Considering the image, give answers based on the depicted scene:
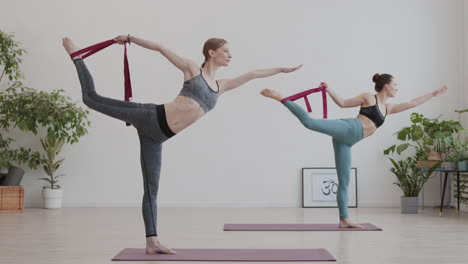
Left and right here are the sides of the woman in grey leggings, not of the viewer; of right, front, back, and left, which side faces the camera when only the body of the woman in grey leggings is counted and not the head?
right

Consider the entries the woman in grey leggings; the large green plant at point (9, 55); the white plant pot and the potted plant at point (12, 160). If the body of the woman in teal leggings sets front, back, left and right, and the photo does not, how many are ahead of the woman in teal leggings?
0

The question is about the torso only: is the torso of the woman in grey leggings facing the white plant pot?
no

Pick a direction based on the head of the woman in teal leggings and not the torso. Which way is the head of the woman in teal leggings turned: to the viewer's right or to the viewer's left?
to the viewer's right

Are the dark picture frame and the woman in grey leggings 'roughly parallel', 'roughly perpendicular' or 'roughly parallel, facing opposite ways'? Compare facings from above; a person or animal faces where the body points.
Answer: roughly perpendicular

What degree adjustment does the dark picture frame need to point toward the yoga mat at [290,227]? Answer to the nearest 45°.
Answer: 0° — it already faces it

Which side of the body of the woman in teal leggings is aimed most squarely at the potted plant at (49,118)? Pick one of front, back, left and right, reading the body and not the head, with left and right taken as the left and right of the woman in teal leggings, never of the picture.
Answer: back

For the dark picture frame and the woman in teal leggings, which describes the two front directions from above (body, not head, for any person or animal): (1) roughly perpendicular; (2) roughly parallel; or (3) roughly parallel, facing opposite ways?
roughly perpendicular

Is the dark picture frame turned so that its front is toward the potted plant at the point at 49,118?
no

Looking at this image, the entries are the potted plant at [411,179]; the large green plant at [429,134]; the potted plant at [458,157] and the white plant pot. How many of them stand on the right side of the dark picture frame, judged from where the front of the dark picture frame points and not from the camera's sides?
1

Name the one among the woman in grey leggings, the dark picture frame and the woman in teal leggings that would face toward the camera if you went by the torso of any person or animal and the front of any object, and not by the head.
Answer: the dark picture frame

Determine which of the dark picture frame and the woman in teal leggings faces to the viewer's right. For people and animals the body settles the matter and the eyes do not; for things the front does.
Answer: the woman in teal leggings

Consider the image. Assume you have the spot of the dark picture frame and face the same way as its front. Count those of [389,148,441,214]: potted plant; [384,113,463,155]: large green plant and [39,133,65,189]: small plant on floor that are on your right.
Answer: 1

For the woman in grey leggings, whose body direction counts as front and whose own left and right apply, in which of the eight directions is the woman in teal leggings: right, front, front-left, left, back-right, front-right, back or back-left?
front-left

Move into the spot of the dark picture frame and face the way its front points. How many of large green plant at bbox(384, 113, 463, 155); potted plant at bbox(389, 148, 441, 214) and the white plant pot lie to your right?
1

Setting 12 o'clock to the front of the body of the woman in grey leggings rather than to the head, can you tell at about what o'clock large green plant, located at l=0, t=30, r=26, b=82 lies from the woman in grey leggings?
The large green plant is roughly at 8 o'clock from the woman in grey leggings.

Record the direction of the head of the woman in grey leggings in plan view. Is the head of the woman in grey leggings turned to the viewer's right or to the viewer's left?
to the viewer's right

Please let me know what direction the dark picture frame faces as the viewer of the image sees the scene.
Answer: facing the viewer

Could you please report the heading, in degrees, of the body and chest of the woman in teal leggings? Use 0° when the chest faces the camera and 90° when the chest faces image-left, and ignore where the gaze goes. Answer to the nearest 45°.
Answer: approximately 270°

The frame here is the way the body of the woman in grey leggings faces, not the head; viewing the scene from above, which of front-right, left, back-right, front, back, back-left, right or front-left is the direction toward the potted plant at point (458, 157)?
front-left
